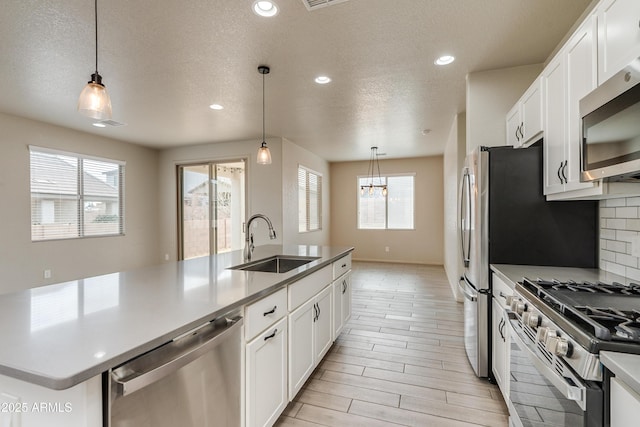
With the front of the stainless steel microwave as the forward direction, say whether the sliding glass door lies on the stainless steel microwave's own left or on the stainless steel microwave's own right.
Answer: on the stainless steel microwave's own right

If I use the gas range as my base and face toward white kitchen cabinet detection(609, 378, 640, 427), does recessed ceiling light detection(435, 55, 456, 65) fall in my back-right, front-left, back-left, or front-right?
back-right

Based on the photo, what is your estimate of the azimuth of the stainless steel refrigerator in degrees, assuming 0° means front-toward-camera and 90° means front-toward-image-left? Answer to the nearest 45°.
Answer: approximately 90°

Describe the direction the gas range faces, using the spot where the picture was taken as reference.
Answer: facing the viewer and to the left of the viewer

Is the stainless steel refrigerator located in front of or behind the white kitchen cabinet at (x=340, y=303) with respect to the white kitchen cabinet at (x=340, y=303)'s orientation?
in front

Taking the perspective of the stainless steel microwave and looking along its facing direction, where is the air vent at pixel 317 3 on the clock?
The air vent is roughly at 1 o'clock from the stainless steel microwave.

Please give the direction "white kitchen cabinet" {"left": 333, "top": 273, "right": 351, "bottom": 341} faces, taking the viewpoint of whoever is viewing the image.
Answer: facing to the right of the viewer

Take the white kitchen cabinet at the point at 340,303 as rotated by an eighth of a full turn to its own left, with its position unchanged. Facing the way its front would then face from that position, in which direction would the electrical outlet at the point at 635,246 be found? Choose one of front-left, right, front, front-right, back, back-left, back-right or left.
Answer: right

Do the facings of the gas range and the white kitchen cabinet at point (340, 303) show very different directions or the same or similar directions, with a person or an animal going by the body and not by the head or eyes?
very different directions

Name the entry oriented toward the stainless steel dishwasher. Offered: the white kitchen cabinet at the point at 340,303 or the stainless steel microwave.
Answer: the stainless steel microwave

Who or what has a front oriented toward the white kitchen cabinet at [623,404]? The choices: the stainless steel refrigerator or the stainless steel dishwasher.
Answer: the stainless steel dishwasher

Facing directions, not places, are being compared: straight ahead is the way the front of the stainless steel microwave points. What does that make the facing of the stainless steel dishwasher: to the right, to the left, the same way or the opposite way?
the opposite way

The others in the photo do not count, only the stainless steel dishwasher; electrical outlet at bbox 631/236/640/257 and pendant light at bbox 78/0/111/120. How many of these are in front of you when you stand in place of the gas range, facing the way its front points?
2
